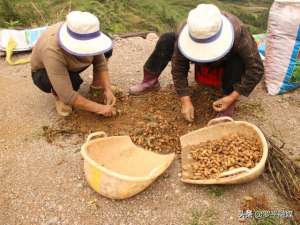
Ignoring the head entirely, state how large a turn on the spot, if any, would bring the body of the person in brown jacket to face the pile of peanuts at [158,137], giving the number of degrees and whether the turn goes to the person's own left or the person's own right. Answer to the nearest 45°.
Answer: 0° — they already face it

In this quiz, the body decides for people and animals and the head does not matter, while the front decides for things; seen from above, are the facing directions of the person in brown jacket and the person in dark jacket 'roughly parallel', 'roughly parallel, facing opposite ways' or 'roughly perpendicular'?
roughly perpendicular

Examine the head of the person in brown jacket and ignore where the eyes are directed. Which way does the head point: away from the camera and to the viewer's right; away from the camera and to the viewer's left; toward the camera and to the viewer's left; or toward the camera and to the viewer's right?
toward the camera and to the viewer's right

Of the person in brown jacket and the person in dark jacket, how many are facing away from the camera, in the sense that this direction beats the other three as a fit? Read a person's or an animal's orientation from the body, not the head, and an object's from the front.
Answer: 0

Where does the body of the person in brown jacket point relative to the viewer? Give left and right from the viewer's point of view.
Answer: facing the viewer and to the right of the viewer

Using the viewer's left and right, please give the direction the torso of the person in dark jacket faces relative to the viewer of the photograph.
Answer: facing the viewer and to the left of the viewer

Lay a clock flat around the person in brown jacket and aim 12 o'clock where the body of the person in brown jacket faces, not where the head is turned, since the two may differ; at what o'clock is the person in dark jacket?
The person in dark jacket is roughly at 11 o'clock from the person in brown jacket.

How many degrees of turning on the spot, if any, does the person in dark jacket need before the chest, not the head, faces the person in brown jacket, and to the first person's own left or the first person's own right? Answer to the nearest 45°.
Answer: approximately 45° to the first person's own right
